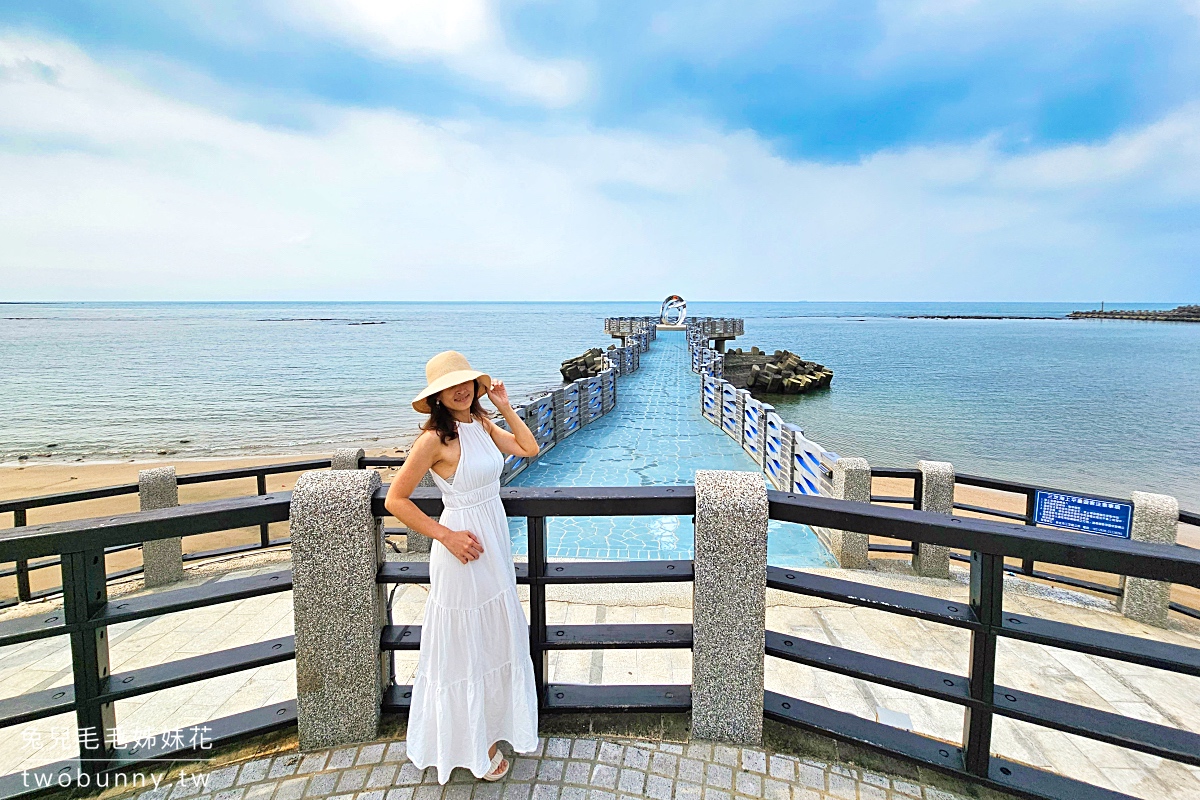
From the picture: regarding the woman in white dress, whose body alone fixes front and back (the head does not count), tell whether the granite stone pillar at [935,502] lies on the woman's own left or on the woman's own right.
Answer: on the woman's own left

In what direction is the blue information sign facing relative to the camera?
toward the camera

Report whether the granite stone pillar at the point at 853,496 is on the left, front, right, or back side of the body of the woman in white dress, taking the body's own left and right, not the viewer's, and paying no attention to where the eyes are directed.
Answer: left

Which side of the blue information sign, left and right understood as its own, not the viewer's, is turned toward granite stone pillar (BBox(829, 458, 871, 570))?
right

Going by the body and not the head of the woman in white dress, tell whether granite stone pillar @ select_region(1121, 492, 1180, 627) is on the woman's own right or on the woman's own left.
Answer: on the woman's own left

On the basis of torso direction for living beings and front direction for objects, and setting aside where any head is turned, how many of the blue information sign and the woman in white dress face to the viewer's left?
0

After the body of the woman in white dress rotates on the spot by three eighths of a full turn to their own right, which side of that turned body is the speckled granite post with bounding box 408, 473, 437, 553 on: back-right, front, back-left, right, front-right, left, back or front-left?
right

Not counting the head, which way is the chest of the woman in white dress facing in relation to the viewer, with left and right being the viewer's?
facing the viewer and to the right of the viewer

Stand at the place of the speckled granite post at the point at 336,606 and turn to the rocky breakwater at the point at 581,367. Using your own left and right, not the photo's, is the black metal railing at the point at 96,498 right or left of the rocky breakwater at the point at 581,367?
left
